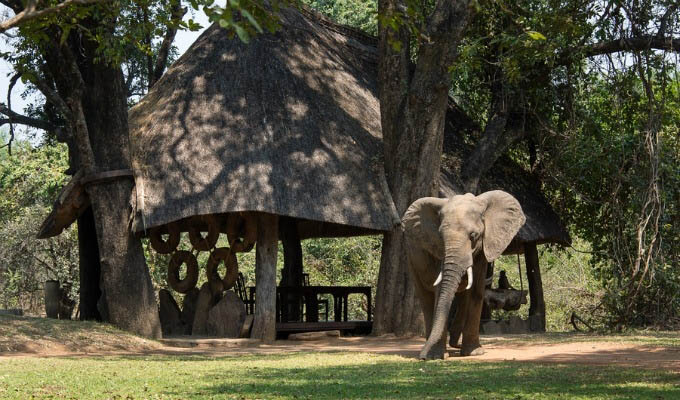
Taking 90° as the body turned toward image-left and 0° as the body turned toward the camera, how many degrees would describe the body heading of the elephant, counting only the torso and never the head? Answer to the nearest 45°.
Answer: approximately 0°

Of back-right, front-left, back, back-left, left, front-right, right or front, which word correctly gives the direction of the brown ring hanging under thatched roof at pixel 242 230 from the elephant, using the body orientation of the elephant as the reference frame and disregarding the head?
back-right

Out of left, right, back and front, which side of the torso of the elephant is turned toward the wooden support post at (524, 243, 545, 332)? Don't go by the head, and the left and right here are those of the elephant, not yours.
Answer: back

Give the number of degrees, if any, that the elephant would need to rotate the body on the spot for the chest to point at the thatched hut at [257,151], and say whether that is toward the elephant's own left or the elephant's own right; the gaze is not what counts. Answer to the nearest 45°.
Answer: approximately 135° to the elephant's own right

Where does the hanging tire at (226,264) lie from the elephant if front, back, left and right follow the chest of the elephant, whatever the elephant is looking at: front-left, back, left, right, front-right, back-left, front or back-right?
back-right

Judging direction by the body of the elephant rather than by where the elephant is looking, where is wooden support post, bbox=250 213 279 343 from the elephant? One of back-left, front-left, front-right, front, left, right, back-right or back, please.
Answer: back-right

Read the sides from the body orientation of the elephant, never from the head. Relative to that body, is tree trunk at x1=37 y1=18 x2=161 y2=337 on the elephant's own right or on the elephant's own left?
on the elephant's own right

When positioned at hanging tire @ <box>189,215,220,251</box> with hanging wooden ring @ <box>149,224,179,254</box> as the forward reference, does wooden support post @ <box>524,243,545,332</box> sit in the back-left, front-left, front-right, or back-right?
back-right

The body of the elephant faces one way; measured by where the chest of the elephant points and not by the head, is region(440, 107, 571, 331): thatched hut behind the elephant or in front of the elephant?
behind
